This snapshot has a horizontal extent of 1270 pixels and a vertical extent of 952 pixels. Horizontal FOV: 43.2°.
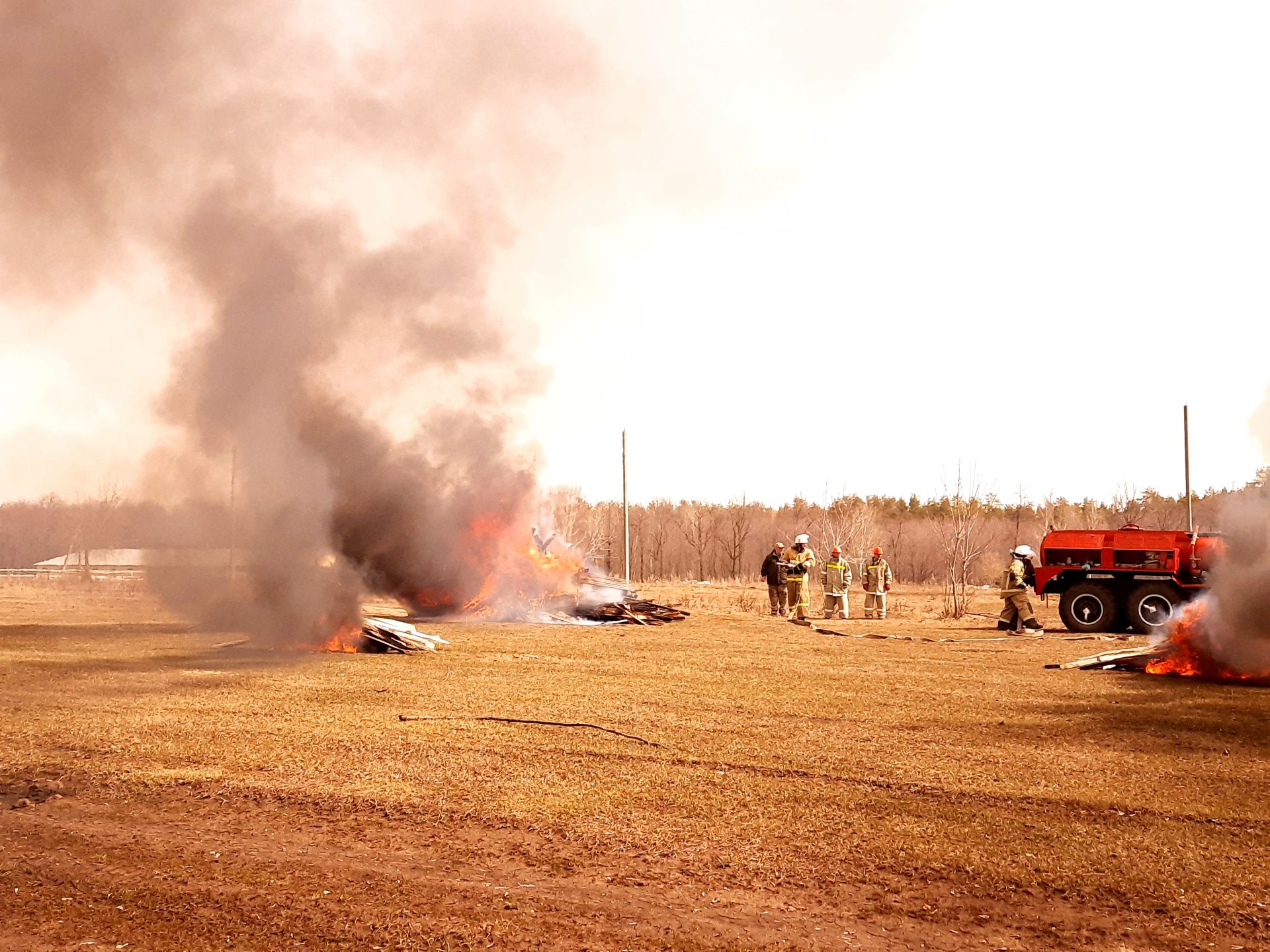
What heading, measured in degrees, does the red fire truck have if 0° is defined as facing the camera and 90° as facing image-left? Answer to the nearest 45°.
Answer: approximately 270°

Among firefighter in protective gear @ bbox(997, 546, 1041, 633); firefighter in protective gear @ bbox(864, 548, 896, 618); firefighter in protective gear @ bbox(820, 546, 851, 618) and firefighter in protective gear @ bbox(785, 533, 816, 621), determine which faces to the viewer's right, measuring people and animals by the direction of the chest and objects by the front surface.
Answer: firefighter in protective gear @ bbox(997, 546, 1041, 633)

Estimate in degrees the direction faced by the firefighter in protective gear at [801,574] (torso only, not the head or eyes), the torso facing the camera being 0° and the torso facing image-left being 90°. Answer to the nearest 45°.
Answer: approximately 0°

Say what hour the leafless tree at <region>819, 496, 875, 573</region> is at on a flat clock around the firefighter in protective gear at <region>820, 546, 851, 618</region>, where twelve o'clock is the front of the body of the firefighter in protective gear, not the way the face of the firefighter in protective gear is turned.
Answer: The leafless tree is roughly at 6 o'clock from the firefighter in protective gear.

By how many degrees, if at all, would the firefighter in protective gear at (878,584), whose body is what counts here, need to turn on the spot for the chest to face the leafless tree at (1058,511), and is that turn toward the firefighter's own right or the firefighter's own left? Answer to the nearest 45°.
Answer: approximately 180°

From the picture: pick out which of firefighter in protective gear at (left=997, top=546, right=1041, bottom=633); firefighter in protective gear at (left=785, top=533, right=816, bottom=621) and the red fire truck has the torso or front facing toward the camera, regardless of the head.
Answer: firefighter in protective gear at (left=785, top=533, right=816, bottom=621)

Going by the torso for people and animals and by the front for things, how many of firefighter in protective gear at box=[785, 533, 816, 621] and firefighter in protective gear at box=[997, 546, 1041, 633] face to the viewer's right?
1

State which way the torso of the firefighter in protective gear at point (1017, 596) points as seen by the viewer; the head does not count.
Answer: to the viewer's right

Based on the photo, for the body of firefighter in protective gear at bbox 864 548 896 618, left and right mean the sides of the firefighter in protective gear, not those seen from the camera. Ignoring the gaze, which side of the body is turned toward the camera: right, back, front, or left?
front
